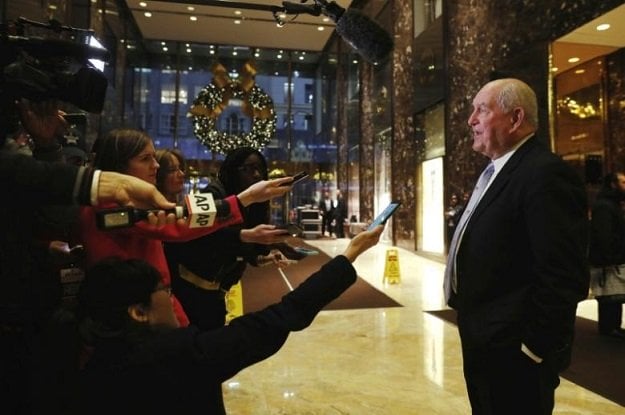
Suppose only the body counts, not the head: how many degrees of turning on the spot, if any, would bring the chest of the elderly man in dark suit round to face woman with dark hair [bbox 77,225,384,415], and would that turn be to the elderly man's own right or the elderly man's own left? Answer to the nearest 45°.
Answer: approximately 45° to the elderly man's own left

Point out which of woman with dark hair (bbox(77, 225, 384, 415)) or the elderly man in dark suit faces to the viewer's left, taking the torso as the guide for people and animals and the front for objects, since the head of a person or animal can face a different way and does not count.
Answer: the elderly man in dark suit

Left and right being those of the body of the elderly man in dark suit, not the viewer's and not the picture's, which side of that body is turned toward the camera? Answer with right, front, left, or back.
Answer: left

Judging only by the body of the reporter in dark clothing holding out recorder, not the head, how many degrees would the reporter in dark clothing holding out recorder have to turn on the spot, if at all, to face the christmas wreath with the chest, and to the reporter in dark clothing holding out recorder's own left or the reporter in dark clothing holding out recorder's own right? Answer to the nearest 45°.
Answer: approximately 90° to the reporter in dark clothing holding out recorder's own left

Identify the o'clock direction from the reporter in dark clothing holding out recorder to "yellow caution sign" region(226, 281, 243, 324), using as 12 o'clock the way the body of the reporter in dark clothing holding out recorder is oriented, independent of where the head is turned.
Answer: The yellow caution sign is roughly at 10 o'clock from the reporter in dark clothing holding out recorder.

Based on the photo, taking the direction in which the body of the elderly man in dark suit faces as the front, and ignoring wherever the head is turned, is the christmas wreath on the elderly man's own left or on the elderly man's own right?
on the elderly man's own right

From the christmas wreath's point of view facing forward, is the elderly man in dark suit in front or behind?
in front

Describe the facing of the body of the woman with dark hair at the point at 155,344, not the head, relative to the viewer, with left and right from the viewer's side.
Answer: facing away from the viewer and to the right of the viewer

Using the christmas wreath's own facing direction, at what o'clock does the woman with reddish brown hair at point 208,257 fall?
The woman with reddish brown hair is roughly at 12 o'clock from the christmas wreath.

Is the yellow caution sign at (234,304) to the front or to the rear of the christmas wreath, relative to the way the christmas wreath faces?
to the front

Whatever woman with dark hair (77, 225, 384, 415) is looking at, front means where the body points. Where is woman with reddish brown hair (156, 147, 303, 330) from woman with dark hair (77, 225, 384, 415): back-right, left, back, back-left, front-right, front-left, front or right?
front-left

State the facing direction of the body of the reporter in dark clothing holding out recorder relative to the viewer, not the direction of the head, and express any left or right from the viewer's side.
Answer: facing to the right of the viewer

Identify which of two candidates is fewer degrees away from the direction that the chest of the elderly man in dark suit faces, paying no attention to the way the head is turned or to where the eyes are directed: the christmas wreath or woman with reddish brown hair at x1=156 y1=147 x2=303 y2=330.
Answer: the woman with reddish brown hair
